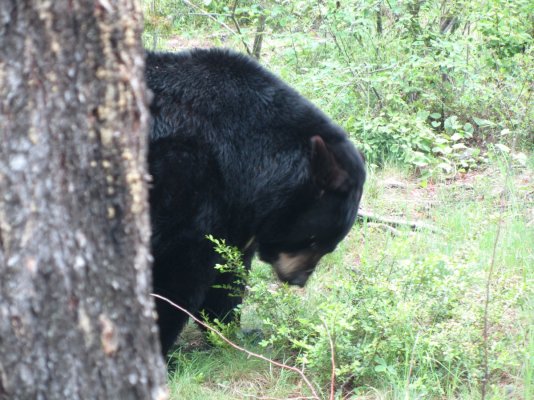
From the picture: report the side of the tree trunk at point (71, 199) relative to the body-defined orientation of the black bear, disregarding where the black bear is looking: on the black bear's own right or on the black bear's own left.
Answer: on the black bear's own right

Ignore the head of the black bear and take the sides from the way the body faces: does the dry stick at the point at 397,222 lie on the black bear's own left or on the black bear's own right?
on the black bear's own left

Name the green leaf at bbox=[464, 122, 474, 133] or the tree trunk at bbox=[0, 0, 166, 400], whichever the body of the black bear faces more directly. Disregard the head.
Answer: the green leaf

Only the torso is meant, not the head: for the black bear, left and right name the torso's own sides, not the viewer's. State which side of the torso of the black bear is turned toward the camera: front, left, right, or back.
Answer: right

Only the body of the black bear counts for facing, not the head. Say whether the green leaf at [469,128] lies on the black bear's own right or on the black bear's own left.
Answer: on the black bear's own left
